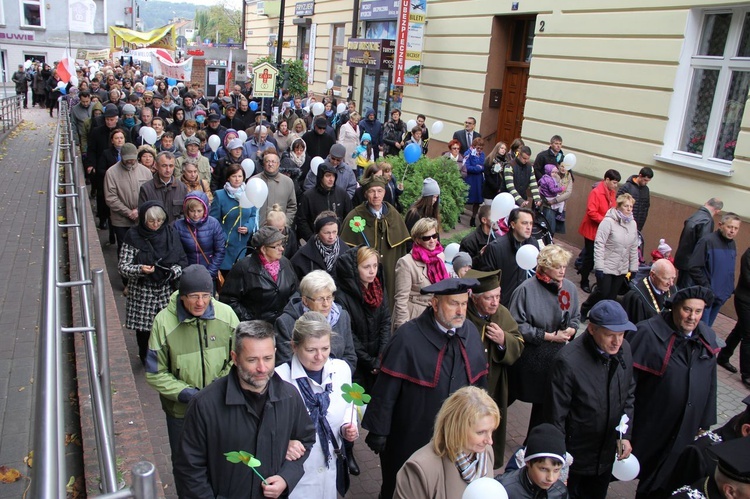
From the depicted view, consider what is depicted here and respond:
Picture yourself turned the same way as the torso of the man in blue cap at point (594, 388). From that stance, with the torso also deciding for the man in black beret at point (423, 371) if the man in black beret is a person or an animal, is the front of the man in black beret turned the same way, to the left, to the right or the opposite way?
the same way

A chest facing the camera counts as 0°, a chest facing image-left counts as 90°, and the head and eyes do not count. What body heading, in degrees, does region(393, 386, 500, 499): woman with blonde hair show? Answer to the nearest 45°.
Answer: approximately 315°

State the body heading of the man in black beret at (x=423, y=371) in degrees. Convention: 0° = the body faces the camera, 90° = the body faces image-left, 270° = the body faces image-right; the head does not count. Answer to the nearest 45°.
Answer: approximately 315°

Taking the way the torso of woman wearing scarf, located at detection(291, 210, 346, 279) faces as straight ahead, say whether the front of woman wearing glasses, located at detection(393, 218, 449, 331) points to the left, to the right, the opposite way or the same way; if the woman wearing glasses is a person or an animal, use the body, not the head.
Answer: the same way

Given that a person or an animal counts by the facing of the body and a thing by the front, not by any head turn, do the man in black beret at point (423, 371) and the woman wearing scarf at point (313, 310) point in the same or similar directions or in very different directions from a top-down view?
same or similar directions

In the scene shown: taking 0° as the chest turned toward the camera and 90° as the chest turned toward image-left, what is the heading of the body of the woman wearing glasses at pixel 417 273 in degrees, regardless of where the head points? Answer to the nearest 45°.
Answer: approximately 315°

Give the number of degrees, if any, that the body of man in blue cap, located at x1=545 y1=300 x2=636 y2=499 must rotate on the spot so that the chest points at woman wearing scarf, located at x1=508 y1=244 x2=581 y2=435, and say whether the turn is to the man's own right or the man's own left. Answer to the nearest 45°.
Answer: approximately 180°

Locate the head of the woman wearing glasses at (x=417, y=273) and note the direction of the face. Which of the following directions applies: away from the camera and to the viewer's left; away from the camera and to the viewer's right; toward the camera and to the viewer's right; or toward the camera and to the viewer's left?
toward the camera and to the viewer's right

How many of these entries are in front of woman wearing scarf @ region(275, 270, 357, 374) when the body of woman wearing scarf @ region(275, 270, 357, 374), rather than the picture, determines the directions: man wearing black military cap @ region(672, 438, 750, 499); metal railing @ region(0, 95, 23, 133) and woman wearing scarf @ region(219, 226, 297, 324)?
1

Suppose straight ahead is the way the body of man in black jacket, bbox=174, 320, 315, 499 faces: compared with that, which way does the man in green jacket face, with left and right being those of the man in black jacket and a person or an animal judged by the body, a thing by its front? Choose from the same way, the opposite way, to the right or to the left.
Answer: the same way

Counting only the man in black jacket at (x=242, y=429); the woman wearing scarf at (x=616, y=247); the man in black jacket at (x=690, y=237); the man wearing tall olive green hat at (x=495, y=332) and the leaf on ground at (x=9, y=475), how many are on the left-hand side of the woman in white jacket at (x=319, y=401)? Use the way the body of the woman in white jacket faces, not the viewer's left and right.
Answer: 3

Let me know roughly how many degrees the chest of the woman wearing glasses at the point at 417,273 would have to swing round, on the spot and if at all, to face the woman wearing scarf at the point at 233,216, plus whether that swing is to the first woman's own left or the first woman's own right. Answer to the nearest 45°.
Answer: approximately 180°

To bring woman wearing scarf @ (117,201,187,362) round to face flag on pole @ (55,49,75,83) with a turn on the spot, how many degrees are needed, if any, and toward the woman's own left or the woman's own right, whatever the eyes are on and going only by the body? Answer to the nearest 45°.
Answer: approximately 135° to the woman's own left

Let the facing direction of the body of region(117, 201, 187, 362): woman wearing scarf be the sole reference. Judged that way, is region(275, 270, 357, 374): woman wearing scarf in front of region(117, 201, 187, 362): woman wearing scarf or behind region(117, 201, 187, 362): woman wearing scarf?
in front

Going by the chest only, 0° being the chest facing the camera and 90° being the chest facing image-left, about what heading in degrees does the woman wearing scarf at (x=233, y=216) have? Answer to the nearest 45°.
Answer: approximately 315°

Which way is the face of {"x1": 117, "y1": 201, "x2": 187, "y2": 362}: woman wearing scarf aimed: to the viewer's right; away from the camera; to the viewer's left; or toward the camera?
toward the camera

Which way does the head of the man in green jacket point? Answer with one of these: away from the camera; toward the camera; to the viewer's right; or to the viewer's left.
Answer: toward the camera

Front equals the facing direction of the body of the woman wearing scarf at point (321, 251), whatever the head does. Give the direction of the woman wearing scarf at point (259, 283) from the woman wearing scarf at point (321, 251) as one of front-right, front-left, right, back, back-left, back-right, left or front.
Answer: right

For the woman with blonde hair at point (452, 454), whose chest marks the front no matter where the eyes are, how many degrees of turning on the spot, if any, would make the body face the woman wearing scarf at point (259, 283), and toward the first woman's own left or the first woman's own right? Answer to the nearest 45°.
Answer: approximately 180°
